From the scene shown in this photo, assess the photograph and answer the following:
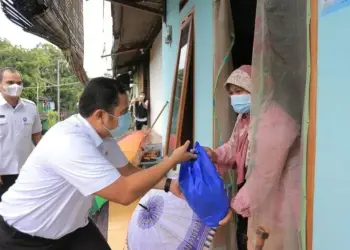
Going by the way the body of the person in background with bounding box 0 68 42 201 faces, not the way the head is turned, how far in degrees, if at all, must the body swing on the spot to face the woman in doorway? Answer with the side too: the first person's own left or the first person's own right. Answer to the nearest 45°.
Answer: approximately 45° to the first person's own left

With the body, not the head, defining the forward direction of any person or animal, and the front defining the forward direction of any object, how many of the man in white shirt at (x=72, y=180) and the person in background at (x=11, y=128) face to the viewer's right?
1

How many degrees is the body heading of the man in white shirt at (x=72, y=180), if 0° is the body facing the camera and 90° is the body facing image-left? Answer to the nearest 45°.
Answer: approximately 270°

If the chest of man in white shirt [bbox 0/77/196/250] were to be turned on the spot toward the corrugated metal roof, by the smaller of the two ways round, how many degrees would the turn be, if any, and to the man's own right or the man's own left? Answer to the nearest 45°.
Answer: approximately 90° to the man's own left

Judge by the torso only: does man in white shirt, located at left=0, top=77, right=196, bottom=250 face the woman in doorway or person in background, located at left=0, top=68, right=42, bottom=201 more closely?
the woman in doorway

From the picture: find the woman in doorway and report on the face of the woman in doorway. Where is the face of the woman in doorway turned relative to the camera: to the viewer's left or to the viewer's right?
to the viewer's left

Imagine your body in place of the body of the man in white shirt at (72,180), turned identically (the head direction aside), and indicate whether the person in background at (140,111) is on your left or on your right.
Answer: on your left

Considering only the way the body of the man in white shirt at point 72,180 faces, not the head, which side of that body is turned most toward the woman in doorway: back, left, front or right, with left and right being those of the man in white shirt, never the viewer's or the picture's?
front

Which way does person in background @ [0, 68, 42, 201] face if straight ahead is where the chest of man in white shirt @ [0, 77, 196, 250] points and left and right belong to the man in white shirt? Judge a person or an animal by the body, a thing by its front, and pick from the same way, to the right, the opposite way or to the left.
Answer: to the right

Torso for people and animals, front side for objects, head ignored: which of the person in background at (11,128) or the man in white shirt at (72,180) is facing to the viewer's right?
the man in white shirt

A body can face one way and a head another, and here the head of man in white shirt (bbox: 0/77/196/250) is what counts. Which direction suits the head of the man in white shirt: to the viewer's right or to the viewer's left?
to the viewer's right
